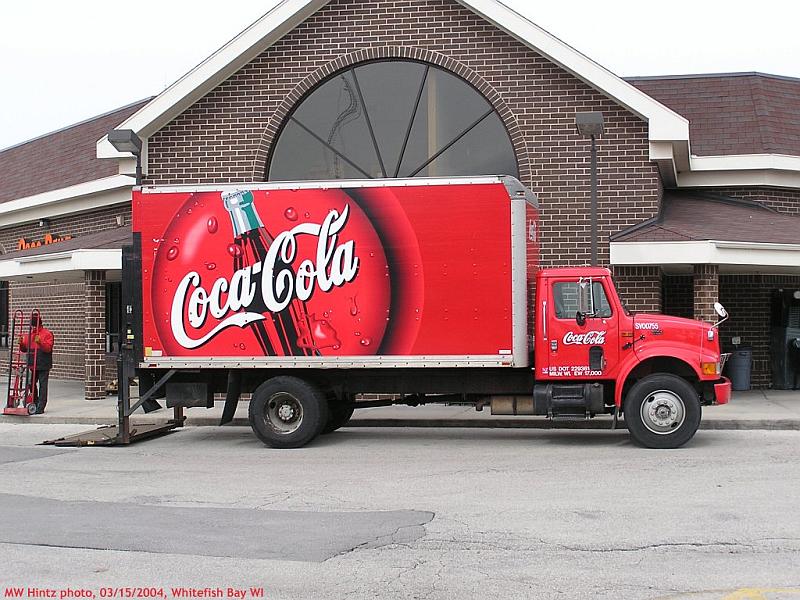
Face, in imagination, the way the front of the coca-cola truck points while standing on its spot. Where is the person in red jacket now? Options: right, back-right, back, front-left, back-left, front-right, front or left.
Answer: back-left

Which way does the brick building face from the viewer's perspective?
toward the camera

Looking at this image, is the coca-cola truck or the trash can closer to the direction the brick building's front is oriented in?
the coca-cola truck

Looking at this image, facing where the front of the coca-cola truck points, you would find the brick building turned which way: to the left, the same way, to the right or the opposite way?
to the right

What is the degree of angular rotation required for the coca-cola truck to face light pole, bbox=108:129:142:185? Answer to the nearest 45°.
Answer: approximately 135° to its left

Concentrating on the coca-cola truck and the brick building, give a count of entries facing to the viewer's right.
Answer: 1

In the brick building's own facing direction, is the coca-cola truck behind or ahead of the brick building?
ahead

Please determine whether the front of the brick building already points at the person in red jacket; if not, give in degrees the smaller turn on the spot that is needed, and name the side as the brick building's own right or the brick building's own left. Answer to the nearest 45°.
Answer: approximately 90° to the brick building's own right

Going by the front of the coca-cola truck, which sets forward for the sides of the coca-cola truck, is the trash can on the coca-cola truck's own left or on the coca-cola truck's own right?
on the coca-cola truck's own left

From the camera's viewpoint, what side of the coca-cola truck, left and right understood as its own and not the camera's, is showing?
right

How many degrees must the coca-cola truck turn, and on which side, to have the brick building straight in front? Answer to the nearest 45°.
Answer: approximately 90° to its left

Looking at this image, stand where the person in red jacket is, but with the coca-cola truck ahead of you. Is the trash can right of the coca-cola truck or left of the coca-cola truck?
left
